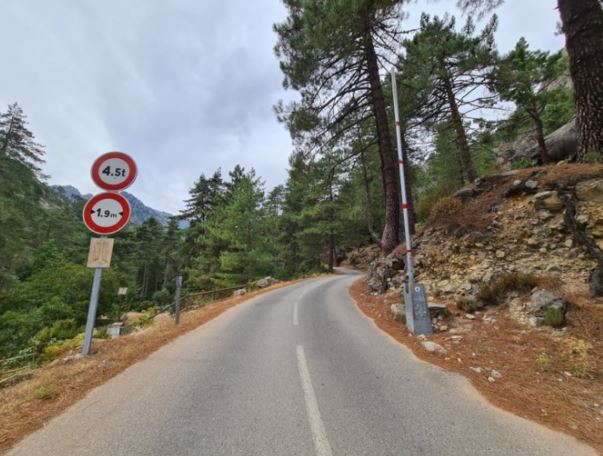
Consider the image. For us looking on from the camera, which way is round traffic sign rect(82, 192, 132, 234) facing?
facing the viewer

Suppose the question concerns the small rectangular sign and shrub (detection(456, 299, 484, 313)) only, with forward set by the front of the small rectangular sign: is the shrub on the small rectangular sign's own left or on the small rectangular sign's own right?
on the small rectangular sign's own left

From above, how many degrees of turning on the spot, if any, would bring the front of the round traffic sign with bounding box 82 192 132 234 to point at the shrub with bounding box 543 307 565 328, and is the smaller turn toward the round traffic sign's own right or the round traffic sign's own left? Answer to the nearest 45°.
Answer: approximately 45° to the round traffic sign's own left

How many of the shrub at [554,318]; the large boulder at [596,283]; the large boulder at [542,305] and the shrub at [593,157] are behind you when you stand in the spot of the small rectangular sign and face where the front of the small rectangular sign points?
0

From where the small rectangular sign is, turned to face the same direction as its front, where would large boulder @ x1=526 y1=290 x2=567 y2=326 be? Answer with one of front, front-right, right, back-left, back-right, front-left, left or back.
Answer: front-left

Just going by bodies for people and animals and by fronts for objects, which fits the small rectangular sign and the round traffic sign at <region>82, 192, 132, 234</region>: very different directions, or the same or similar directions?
same or similar directions

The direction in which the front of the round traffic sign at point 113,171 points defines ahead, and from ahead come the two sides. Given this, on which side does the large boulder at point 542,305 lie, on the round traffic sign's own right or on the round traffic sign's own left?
on the round traffic sign's own left

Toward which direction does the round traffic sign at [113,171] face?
toward the camera

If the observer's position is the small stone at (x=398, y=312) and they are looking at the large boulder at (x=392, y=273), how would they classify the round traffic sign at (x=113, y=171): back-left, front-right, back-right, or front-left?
back-left

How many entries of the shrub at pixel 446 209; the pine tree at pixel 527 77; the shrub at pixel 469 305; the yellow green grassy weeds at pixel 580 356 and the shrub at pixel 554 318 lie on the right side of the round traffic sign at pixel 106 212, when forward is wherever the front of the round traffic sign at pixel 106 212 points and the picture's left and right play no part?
0

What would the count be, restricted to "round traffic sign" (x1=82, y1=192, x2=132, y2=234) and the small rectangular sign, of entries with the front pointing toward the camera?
2

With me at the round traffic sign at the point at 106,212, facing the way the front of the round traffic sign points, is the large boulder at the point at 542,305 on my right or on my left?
on my left

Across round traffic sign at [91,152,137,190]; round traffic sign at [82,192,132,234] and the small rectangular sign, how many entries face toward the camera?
3

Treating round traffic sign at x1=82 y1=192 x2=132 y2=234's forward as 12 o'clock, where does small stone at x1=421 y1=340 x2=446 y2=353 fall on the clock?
The small stone is roughly at 10 o'clock from the round traffic sign.

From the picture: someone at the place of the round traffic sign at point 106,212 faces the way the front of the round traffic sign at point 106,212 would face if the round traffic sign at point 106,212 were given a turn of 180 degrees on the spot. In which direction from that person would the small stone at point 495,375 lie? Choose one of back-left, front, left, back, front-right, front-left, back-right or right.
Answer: back-right

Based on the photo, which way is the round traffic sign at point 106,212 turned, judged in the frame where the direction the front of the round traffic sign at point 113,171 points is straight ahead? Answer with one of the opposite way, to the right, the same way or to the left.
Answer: the same way

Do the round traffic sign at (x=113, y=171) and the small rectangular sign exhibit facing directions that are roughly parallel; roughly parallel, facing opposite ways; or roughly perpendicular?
roughly parallel

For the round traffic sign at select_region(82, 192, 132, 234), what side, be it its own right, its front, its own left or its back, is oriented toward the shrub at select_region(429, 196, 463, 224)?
left
